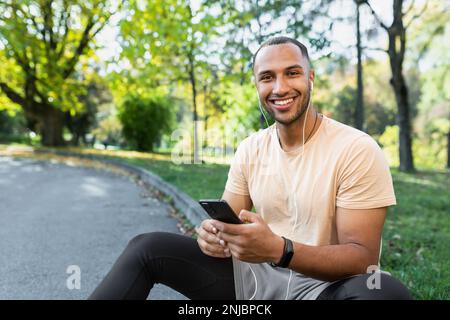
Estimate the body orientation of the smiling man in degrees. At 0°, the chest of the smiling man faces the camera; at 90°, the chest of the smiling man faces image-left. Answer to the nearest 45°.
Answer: approximately 45°

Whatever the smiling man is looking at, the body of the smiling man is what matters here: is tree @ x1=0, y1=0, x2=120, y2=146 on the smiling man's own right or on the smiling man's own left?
on the smiling man's own right

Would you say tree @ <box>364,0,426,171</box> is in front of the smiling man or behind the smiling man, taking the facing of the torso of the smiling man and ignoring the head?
behind

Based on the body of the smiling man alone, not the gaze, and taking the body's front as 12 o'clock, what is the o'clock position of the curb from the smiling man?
The curb is roughly at 4 o'clock from the smiling man.

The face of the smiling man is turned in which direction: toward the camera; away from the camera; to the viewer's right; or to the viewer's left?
toward the camera

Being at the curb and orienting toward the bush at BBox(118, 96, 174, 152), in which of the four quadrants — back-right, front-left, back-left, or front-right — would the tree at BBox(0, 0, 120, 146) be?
front-left

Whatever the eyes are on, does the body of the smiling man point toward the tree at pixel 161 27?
no

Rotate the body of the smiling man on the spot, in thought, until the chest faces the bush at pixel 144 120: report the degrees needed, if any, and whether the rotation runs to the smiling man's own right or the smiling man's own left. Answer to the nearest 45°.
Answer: approximately 135° to the smiling man's own right
